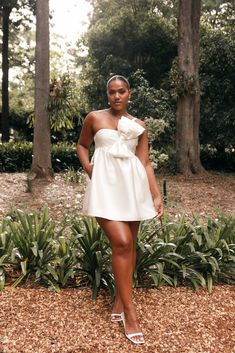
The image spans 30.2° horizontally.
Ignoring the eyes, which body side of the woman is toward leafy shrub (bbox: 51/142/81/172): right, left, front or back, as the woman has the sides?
back

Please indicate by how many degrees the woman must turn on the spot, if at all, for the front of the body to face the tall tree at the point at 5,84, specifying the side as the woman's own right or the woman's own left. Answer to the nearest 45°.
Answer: approximately 180°

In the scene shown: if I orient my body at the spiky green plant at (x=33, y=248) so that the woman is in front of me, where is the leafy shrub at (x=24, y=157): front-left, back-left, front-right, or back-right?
back-left

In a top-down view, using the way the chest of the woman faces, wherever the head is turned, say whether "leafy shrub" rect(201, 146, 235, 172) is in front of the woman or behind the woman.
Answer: behind

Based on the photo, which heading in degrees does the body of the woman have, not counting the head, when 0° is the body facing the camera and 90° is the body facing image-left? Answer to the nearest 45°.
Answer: approximately 0°

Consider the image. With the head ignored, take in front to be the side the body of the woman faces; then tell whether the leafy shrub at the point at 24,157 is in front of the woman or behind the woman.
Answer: behind

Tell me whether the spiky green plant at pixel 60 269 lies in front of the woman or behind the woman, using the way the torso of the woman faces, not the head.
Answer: behind

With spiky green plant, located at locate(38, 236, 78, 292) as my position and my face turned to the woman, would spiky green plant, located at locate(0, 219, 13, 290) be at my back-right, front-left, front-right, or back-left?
back-right

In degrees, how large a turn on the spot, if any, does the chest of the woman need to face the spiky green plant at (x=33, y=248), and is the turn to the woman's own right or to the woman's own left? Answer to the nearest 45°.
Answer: approximately 135° to the woman's own right

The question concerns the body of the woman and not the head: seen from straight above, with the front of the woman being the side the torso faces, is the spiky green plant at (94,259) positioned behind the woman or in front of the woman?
behind

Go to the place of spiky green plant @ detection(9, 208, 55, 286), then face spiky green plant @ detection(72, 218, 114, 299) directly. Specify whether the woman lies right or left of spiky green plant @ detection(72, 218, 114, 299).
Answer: right

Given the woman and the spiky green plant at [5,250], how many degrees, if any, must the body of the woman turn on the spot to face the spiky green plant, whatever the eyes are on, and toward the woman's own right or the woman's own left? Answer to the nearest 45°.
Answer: approximately 135° to the woman's own right
